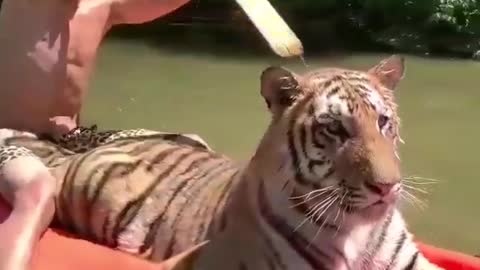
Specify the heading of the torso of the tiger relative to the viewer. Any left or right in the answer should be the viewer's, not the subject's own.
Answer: facing the viewer and to the right of the viewer
